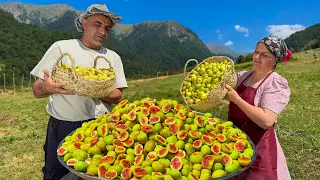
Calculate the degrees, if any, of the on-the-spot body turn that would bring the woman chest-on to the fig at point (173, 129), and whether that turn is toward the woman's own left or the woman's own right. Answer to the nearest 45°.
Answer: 0° — they already face it

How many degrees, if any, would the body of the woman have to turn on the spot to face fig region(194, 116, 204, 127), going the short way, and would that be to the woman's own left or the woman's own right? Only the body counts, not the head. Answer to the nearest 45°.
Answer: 0° — they already face it

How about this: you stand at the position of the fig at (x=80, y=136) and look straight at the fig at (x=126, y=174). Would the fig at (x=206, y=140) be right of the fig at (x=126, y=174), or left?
left

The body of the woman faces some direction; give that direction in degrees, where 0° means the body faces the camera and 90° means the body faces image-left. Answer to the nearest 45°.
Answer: approximately 45°

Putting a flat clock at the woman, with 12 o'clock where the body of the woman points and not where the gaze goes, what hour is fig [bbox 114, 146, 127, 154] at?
The fig is roughly at 12 o'clock from the woman.

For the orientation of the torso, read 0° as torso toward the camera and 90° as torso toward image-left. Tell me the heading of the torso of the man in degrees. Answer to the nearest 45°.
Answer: approximately 315°
